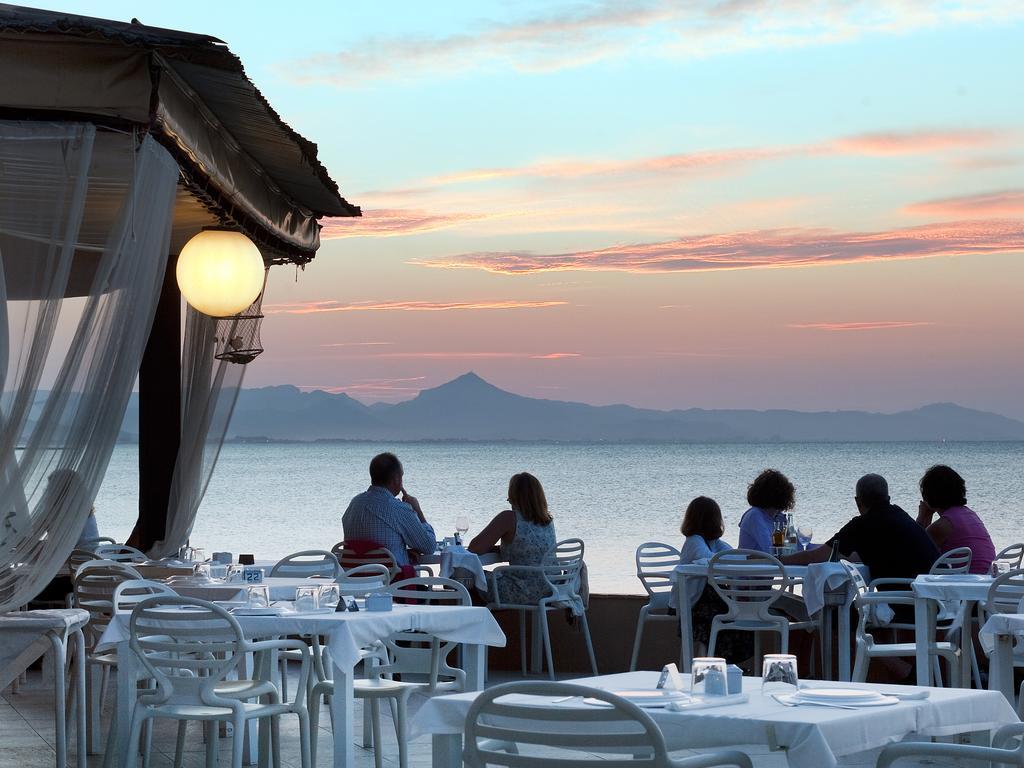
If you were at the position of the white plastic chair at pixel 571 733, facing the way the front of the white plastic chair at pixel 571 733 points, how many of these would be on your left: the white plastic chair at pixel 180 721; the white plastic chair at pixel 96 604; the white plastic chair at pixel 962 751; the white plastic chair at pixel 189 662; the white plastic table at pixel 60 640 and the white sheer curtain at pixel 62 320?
5

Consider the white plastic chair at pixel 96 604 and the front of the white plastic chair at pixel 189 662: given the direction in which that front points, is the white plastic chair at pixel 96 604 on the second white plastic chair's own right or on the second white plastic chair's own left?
on the second white plastic chair's own left

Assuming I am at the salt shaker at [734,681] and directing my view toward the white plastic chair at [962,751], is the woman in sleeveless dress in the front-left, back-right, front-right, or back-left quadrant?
back-left

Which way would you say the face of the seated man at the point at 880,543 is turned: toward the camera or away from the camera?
away from the camera

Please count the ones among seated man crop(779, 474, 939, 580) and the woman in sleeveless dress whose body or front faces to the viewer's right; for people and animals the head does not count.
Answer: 0

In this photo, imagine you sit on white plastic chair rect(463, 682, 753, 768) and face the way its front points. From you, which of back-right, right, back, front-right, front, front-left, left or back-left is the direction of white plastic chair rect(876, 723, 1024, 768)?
front-right

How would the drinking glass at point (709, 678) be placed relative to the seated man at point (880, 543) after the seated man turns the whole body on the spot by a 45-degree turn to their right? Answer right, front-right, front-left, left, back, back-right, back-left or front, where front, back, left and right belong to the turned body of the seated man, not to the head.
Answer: back

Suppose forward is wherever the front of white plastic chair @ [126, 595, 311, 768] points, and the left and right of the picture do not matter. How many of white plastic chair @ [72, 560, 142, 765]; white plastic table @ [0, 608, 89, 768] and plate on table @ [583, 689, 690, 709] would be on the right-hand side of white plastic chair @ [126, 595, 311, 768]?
1

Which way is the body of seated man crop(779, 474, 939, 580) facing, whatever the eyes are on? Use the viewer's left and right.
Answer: facing away from the viewer and to the left of the viewer

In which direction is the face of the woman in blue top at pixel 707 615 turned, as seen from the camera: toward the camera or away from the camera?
away from the camera

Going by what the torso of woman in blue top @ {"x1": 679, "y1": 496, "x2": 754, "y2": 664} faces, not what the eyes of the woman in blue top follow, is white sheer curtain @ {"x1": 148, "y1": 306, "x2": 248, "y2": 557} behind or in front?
behind

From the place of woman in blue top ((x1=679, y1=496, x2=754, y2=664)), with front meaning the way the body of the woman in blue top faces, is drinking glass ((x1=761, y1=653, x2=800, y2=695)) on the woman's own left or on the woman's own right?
on the woman's own right

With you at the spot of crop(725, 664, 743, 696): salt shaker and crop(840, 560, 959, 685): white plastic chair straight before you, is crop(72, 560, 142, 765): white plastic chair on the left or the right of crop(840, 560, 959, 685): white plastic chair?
left
